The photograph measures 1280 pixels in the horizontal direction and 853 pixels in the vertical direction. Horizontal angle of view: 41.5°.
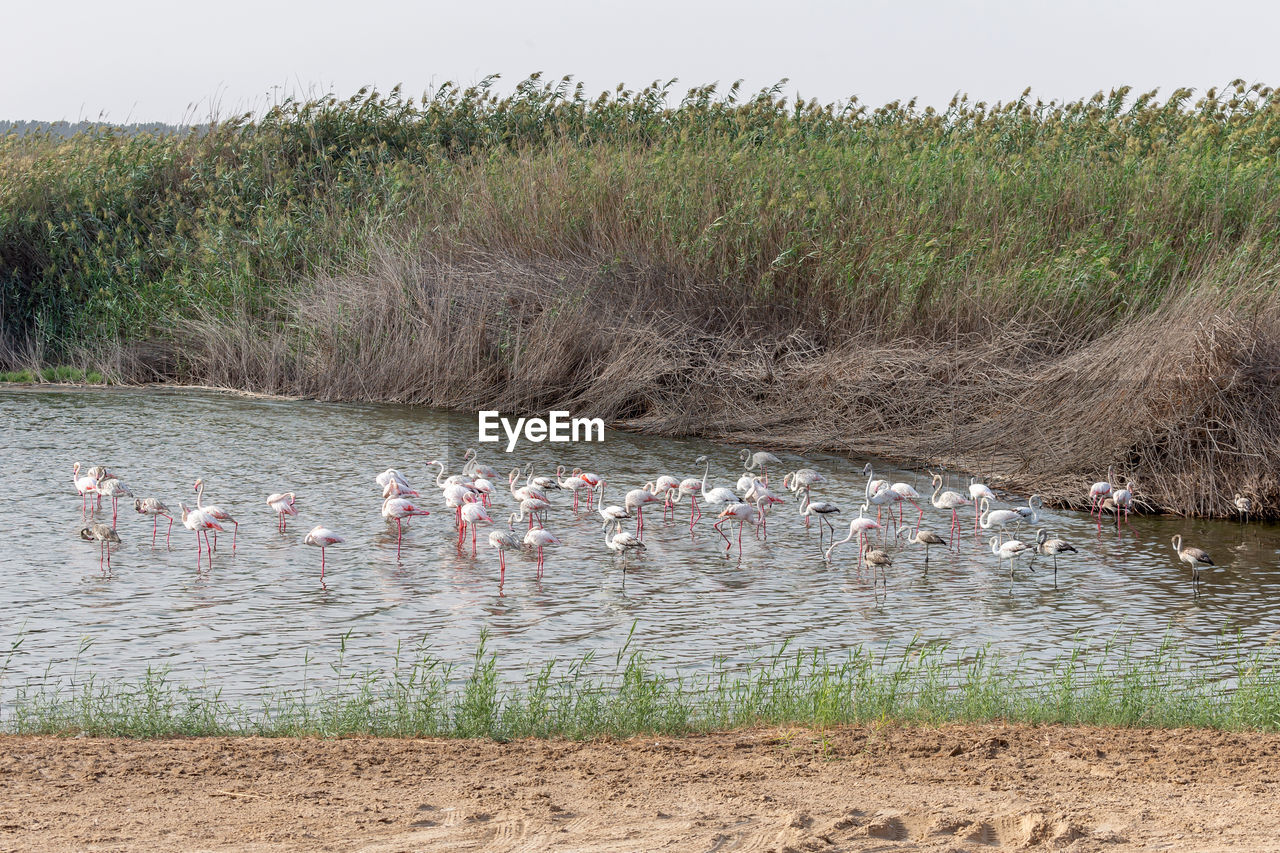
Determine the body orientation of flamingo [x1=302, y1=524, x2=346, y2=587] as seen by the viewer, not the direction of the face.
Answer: to the viewer's left

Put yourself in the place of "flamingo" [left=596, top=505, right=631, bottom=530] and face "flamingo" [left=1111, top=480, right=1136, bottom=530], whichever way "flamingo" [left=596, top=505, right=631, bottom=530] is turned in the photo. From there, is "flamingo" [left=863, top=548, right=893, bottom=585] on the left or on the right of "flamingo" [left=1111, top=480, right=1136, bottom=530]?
right

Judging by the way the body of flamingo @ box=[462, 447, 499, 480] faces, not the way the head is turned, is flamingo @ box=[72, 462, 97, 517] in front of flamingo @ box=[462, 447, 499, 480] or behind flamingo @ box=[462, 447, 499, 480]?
in front

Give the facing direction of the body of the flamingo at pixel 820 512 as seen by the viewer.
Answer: to the viewer's left

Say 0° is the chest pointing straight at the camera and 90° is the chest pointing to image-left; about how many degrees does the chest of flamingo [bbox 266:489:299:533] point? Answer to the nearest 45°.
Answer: approximately 90°

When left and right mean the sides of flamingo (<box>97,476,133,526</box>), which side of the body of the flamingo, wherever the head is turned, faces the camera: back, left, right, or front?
left

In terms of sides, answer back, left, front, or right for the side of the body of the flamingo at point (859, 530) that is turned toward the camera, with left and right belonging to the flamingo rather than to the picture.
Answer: left
